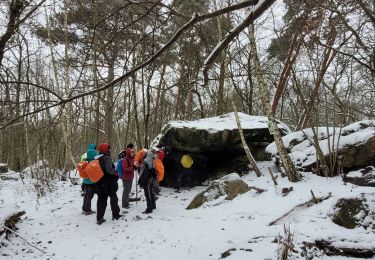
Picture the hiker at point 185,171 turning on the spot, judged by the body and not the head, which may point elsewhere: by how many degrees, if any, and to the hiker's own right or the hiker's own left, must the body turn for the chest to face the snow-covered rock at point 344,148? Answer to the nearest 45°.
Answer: approximately 135° to the hiker's own right

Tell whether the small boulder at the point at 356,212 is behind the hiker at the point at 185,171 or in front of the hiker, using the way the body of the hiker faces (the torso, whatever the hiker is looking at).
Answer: behind

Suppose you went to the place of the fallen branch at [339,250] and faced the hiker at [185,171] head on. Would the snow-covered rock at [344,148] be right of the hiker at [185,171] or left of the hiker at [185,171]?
right

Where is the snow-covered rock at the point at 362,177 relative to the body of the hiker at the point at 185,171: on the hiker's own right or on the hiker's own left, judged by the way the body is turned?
on the hiker's own right

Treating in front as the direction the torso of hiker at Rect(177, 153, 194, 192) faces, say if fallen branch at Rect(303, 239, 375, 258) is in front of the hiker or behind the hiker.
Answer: behind

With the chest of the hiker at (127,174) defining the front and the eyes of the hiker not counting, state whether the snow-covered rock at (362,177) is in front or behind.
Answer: in front

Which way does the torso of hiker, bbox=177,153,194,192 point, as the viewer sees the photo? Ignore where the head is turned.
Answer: away from the camera

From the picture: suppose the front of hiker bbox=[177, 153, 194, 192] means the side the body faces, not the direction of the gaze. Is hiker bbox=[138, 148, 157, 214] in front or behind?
behind

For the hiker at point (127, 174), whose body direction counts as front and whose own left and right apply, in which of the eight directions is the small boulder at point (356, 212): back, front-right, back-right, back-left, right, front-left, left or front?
front-right

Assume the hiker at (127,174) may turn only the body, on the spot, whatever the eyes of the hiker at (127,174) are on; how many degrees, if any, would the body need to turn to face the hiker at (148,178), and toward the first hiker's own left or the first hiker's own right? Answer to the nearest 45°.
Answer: approximately 45° to the first hiker's own right

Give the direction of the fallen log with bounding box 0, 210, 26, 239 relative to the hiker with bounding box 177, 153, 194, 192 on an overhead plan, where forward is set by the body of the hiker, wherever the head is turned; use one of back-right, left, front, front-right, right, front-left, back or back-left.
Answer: back-left

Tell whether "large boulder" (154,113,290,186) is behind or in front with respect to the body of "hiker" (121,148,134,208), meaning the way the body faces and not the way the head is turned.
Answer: in front
